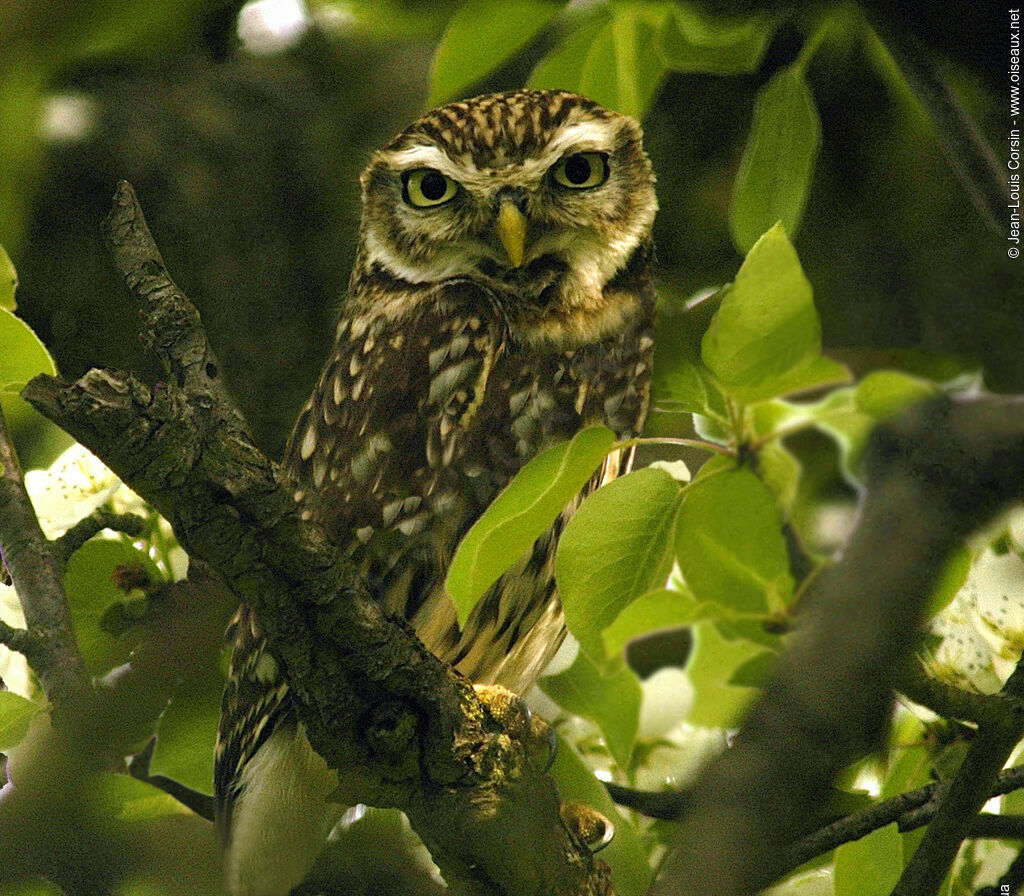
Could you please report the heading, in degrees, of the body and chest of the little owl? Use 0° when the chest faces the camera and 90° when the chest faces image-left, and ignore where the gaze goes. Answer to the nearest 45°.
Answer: approximately 315°

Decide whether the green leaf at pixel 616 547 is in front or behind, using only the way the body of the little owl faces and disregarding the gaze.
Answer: in front
